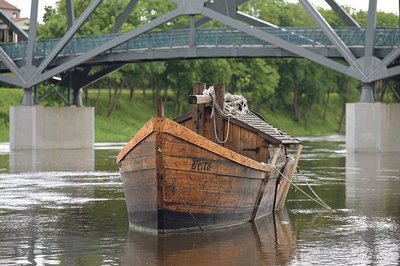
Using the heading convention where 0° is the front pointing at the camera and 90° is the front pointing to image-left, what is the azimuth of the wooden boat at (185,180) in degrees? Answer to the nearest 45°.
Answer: approximately 45°
